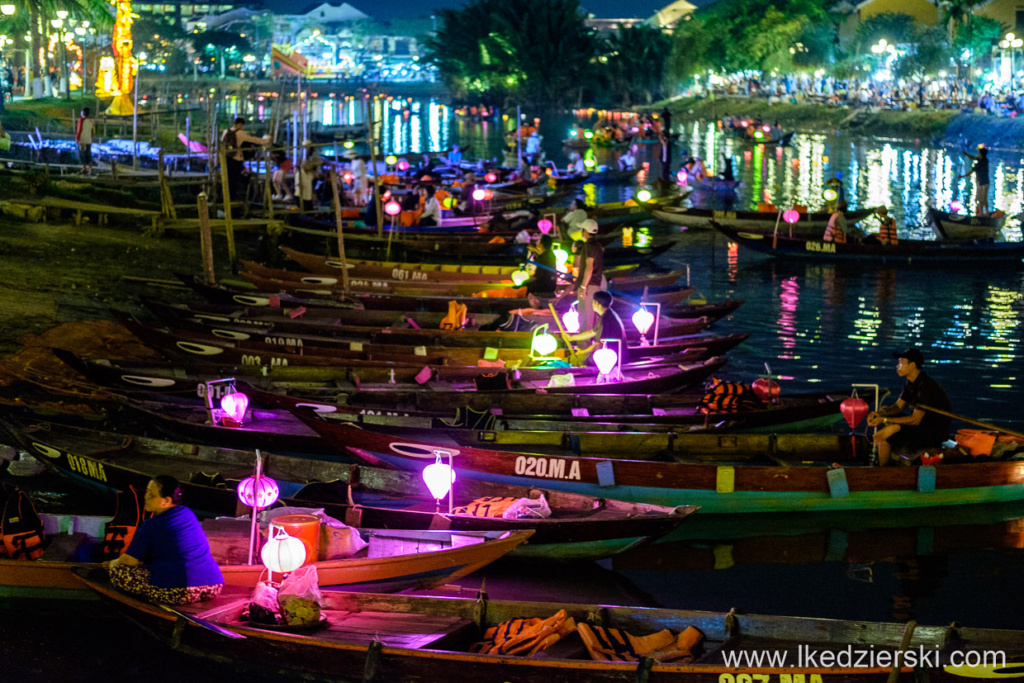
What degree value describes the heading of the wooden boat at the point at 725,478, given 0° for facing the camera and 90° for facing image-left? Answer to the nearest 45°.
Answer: approximately 90°

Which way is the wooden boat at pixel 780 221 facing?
to the viewer's left

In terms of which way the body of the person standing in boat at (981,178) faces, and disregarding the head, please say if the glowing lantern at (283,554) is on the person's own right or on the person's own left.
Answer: on the person's own left

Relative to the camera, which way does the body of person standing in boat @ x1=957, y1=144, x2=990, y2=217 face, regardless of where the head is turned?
to the viewer's left

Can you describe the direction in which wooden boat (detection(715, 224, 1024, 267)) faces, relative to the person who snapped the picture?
facing to the left of the viewer

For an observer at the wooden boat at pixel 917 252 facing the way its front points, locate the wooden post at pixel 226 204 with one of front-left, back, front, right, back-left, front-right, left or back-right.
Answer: front-left

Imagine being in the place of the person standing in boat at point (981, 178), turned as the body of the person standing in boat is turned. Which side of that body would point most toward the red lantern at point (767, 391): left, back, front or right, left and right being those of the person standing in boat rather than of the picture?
left

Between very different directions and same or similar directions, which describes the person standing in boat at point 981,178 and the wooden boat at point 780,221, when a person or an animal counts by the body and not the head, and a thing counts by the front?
same or similar directions

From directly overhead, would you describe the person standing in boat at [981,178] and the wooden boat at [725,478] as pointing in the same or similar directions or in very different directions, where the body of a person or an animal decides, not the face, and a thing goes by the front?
same or similar directions

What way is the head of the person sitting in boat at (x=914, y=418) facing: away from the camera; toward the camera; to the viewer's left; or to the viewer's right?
to the viewer's left

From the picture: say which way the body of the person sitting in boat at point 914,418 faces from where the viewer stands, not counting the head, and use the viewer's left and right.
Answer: facing to the left of the viewer

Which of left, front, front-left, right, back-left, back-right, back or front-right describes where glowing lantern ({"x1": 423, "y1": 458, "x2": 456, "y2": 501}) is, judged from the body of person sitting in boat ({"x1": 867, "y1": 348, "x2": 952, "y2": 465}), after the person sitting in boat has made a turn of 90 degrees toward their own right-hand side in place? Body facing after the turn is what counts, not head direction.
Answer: back-left

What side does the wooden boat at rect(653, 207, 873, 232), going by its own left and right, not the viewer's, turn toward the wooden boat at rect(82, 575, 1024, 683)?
left
